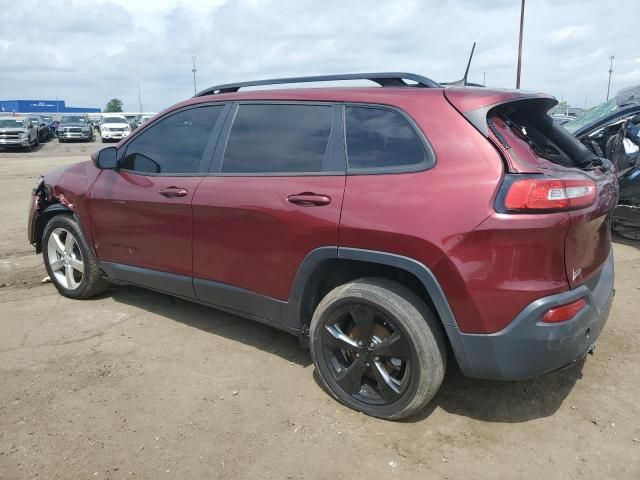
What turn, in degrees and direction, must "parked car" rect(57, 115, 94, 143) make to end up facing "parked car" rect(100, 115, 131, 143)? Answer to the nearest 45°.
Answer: approximately 45° to its left

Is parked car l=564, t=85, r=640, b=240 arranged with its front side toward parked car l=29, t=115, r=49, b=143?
no

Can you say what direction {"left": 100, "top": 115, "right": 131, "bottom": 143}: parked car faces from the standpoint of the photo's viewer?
facing the viewer

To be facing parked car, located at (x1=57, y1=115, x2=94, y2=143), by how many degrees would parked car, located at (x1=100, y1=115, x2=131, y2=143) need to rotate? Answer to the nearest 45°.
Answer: approximately 135° to its right

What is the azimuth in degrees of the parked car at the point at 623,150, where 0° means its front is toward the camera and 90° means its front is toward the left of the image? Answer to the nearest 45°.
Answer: approximately 45°

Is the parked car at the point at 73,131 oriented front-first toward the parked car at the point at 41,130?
no

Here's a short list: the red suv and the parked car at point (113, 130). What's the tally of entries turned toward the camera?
1

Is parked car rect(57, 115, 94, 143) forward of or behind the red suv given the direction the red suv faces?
forward

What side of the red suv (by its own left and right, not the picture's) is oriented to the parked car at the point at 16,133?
front

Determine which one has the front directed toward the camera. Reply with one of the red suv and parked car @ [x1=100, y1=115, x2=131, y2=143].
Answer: the parked car

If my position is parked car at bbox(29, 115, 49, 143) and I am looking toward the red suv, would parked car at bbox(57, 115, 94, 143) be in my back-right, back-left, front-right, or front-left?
front-left

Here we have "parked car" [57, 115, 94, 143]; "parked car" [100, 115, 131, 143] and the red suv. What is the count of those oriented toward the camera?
2

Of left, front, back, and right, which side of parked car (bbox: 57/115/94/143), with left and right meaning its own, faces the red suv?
front

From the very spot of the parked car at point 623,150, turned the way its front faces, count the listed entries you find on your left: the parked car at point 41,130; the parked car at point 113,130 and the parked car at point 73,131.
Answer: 0

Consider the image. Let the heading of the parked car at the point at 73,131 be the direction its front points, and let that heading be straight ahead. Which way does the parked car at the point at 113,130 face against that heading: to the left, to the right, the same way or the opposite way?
the same way

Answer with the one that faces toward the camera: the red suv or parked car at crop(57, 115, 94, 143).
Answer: the parked car
